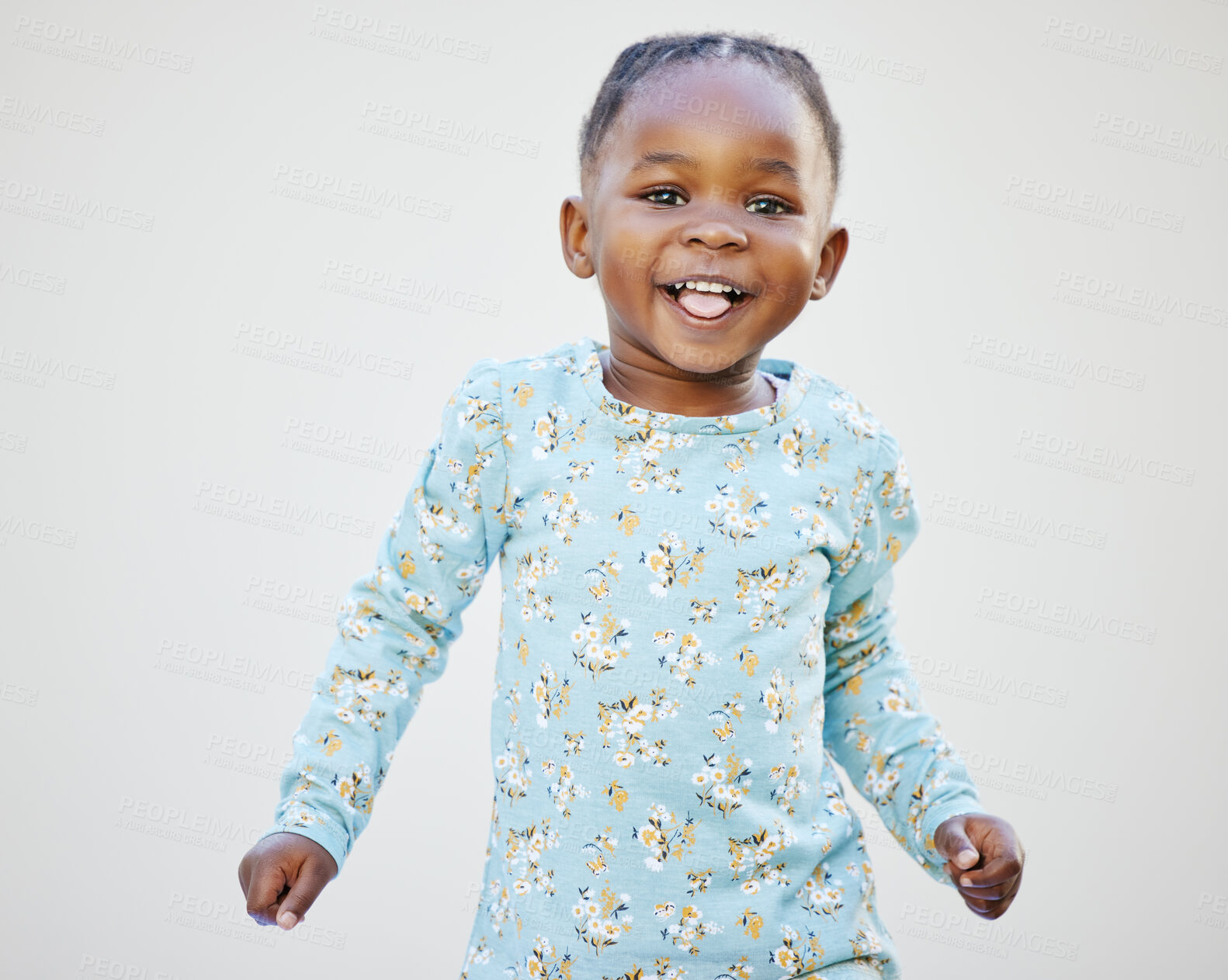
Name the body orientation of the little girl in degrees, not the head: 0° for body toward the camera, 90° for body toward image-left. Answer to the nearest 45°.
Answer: approximately 0°
